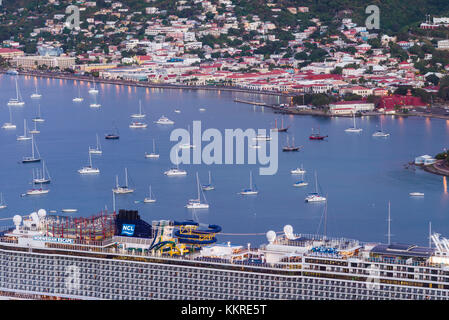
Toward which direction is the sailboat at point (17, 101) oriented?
to the viewer's right

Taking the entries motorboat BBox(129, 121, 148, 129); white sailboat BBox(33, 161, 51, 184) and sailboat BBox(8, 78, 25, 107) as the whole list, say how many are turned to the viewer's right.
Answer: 3

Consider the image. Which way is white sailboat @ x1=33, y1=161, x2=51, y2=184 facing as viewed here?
to the viewer's right

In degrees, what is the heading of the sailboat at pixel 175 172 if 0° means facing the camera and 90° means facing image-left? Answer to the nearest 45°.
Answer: approximately 270°

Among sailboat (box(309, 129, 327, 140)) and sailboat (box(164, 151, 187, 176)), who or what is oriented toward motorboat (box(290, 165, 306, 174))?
sailboat (box(164, 151, 187, 176))

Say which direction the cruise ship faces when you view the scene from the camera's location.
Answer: facing to the right of the viewer

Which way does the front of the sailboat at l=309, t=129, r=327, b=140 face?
to the viewer's right

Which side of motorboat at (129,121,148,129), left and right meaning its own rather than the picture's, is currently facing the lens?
right

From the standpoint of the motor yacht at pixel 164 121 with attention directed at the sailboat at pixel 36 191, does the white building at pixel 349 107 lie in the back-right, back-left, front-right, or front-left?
back-left

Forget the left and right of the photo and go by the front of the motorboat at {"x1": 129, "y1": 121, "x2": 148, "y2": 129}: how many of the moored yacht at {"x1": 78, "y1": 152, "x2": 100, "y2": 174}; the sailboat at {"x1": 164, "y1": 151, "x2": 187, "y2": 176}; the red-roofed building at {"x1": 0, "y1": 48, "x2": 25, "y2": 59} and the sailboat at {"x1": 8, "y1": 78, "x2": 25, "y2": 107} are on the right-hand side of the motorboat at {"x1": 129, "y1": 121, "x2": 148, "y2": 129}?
2

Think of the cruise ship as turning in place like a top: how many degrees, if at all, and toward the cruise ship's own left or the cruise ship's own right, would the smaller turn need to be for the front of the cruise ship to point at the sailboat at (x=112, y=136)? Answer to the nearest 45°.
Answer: approximately 90° to the cruise ship's own left
